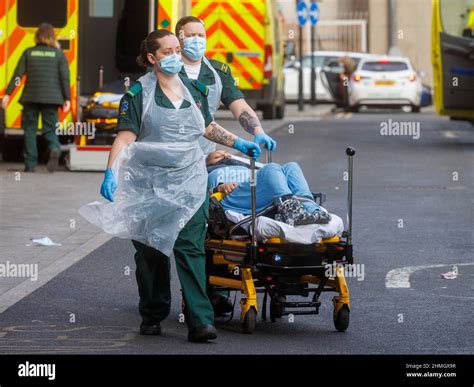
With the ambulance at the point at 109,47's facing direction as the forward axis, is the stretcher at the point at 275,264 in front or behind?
behind

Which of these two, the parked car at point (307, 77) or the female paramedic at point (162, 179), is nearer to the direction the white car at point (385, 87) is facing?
the parked car

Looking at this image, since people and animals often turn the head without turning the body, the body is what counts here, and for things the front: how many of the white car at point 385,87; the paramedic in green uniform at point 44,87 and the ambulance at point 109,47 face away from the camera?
3

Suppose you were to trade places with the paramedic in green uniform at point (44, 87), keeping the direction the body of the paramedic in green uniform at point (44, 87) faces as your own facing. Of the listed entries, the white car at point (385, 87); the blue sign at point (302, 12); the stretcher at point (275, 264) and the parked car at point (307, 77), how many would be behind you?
1

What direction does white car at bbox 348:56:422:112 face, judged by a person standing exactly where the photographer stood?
facing away from the viewer

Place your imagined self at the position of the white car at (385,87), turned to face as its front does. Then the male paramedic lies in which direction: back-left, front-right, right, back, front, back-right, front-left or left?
back

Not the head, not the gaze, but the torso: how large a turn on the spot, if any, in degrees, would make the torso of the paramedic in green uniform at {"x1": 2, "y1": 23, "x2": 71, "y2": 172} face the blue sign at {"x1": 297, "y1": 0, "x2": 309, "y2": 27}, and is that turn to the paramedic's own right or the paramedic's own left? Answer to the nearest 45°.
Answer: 0° — they already face it

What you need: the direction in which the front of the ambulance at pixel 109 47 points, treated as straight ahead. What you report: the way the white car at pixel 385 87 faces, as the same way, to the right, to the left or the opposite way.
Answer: the same way

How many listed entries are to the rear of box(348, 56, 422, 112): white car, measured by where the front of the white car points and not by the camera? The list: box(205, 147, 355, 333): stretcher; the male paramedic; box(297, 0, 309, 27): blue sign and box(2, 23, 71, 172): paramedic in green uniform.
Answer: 3

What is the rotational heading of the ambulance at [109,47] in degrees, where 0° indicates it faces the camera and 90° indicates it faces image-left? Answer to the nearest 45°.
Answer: approximately 180°

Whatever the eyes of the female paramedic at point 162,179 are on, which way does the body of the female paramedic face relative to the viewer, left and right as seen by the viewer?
facing the viewer and to the right of the viewer

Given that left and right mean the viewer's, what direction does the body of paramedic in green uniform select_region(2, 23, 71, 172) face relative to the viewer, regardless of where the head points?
facing away from the viewer

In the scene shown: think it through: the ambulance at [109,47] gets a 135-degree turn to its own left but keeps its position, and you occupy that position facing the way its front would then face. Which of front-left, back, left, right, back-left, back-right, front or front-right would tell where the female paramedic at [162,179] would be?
front-left

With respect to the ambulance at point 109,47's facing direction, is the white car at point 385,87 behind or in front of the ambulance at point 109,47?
in front

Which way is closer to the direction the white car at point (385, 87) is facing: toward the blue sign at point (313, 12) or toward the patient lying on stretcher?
the blue sign

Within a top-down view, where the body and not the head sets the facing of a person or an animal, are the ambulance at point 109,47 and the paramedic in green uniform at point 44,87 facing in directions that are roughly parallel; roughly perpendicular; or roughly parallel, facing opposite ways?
roughly parallel

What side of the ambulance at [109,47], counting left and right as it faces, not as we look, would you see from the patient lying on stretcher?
back
